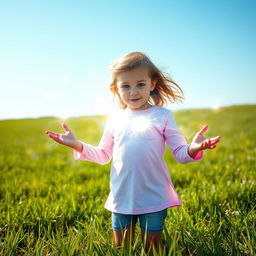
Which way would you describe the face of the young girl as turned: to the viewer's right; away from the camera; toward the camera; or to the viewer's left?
toward the camera

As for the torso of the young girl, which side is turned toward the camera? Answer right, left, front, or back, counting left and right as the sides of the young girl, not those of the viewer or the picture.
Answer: front
